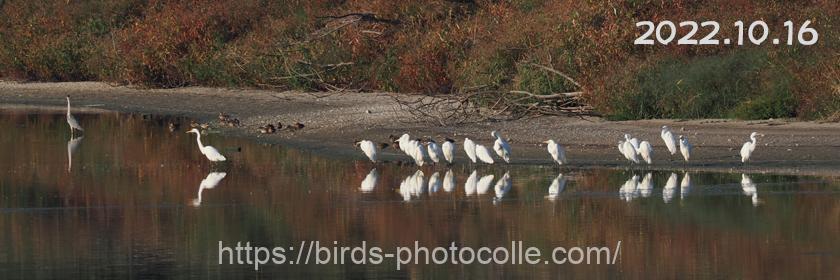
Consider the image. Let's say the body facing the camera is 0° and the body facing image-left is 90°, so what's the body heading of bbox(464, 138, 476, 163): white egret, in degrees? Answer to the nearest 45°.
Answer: approximately 90°

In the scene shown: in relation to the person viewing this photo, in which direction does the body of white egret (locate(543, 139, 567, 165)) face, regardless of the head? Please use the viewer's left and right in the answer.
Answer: facing to the left of the viewer

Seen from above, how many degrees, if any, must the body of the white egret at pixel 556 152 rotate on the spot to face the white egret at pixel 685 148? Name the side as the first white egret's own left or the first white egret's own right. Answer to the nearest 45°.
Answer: approximately 180°

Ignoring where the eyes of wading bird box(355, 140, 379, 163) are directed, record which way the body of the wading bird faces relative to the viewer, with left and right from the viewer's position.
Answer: facing to the left of the viewer

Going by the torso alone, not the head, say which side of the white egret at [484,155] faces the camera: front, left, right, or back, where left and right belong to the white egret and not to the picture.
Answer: left

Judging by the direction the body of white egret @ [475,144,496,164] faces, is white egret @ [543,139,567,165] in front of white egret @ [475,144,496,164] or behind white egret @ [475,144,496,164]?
behind

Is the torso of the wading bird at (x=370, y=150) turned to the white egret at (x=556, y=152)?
no

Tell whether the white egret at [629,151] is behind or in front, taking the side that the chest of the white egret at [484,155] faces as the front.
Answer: behind

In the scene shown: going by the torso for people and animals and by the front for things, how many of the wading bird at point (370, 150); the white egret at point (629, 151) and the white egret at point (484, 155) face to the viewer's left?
3

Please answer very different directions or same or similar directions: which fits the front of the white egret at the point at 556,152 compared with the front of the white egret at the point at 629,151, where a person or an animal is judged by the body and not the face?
same or similar directions

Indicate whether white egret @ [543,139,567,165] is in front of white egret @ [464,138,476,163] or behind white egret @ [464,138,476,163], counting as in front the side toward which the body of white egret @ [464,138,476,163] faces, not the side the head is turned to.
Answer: behind

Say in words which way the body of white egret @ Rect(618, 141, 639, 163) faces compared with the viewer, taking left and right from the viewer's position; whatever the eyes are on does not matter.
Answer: facing to the left of the viewer

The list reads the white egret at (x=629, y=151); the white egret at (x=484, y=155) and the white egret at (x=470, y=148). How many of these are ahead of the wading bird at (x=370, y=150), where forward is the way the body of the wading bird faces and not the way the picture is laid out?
0

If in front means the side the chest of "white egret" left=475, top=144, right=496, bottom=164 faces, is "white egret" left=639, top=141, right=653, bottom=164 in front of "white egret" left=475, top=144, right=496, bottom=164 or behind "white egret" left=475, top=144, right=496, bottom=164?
behind
